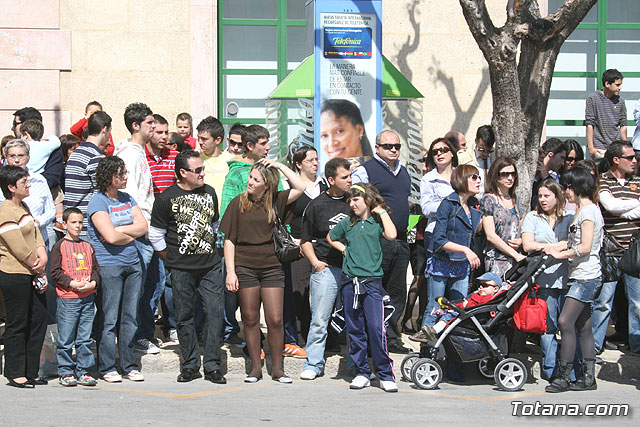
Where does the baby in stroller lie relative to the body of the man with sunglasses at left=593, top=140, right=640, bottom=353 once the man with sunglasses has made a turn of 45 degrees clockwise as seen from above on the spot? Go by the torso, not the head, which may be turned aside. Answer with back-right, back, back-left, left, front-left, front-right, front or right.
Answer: front-right

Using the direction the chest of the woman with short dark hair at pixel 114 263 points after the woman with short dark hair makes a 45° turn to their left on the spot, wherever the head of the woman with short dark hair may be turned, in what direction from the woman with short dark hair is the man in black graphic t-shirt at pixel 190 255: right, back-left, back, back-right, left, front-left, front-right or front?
front

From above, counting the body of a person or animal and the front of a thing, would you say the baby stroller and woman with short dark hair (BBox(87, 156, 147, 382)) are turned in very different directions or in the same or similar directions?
very different directions

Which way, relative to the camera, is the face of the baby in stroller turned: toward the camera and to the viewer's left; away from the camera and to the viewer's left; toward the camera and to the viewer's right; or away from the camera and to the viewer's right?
toward the camera and to the viewer's left

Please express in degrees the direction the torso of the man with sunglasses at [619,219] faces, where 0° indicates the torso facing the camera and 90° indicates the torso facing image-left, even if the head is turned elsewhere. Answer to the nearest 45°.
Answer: approximately 315°

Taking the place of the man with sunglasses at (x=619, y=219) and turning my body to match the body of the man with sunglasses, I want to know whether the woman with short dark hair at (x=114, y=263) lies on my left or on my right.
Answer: on my right

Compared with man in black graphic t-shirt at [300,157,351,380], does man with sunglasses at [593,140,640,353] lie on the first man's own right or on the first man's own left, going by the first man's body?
on the first man's own left

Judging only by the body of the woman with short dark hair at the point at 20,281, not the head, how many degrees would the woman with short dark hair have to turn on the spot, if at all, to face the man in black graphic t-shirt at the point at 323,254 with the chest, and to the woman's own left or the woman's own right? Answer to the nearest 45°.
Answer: approximately 45° to the woman's own left

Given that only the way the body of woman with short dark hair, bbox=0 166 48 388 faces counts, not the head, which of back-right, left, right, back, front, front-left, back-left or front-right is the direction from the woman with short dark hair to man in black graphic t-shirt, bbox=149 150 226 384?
front-left

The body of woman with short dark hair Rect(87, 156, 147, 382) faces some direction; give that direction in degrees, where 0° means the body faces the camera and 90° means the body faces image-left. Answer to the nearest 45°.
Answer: approximately 315°

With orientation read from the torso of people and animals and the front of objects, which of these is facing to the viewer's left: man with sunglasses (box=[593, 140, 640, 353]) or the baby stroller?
the baby stroller

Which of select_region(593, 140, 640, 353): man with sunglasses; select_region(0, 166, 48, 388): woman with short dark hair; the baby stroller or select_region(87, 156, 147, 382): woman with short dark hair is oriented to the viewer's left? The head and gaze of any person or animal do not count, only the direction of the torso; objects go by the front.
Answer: the baby stroller

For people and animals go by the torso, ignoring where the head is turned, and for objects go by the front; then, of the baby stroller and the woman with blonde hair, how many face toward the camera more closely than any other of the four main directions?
1

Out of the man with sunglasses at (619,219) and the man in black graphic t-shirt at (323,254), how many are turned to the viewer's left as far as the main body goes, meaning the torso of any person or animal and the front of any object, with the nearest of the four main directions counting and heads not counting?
0

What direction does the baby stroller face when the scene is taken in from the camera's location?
facing to the left of the viewer

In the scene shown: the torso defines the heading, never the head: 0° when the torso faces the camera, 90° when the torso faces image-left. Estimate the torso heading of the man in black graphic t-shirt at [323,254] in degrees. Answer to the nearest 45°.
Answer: approximately 315°
